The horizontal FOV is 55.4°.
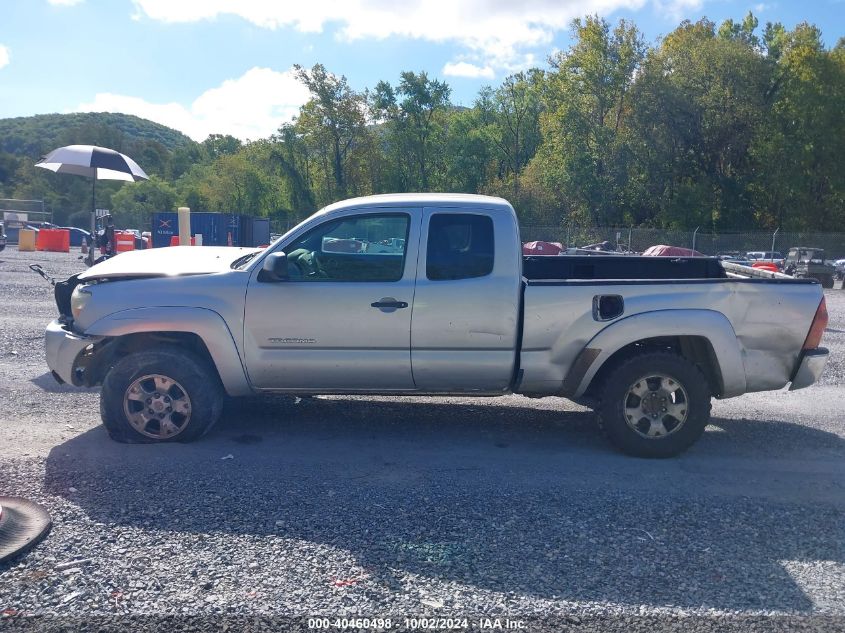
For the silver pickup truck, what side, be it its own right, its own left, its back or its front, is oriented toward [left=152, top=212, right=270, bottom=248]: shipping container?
right

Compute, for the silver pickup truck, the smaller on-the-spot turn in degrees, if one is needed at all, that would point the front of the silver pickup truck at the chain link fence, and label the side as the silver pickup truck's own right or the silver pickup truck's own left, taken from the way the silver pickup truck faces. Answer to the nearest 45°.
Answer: approximately 90° to the silver pickup truck's own right

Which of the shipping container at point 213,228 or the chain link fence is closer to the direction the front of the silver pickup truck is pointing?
the shipping container

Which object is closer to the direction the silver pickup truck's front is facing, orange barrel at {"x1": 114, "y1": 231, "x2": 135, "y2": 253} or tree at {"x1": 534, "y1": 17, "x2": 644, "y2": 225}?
the orange barrel

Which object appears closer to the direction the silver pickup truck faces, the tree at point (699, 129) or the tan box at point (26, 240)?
the tan box

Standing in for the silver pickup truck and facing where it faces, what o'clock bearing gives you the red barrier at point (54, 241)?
The red barrier is roughly at 2 o'clock from the silver pickup truck.

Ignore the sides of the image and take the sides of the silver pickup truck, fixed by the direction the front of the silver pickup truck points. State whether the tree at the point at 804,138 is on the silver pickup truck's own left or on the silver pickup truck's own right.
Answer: on the silver pickup truck's own right

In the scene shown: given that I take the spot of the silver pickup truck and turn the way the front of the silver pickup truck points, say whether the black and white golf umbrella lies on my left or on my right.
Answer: on my right

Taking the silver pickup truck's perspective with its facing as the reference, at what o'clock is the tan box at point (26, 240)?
The tan box is roughly at 2 o'clock from the silver pickup truck.

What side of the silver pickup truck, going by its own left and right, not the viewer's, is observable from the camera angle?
left

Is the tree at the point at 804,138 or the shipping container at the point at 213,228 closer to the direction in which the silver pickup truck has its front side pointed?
the shipping container
